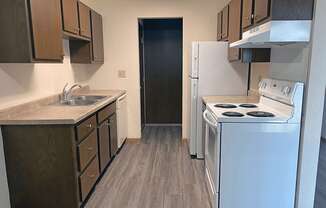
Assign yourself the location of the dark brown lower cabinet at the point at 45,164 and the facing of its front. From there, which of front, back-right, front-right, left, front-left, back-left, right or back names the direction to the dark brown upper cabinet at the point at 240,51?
front

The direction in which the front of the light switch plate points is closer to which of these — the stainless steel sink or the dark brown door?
the stainless steel sink

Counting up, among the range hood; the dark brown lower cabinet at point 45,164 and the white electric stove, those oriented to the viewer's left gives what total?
2

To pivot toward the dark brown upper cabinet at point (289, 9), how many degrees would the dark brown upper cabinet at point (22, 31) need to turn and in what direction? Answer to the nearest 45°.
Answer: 0° — it already faces it

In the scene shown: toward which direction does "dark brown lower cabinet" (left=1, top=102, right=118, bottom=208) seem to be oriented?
to the viewer's right

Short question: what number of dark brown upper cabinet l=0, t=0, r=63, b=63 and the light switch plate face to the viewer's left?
0

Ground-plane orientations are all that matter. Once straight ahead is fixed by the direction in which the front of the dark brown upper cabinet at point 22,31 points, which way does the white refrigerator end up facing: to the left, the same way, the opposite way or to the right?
the opposite way

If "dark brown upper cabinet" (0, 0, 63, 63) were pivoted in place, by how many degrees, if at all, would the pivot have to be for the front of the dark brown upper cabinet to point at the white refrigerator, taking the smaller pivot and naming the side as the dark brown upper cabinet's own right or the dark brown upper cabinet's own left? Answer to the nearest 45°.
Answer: approximately 45° to the dark brown upper cabinet's own left

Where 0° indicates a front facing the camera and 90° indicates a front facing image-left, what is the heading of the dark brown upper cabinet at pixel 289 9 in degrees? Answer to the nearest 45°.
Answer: approximately 90°

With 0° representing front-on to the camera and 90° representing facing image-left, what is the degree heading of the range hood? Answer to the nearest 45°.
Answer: approximately 90°

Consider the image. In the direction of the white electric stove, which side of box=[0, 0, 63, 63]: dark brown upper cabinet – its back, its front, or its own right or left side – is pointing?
front

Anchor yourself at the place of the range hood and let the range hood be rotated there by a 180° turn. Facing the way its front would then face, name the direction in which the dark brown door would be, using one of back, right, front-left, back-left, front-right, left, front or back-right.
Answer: back-left

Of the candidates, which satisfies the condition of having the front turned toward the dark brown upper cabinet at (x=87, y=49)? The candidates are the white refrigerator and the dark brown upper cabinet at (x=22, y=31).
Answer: the white refrigerator

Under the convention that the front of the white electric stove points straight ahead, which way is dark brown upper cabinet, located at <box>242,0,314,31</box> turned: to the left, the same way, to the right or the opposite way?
the same way

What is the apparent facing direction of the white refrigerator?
to the viewer's left

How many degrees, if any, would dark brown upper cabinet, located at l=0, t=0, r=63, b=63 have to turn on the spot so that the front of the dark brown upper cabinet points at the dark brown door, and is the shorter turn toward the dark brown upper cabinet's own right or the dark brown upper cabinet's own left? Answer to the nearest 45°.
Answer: approximately 90° to the dark brown upper cabinet's own left

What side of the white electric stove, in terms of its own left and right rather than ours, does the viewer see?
left

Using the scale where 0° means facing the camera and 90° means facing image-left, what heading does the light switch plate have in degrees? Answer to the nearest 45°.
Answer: approximately 0°

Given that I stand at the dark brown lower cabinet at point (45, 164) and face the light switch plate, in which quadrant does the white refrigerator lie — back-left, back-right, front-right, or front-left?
front-right
